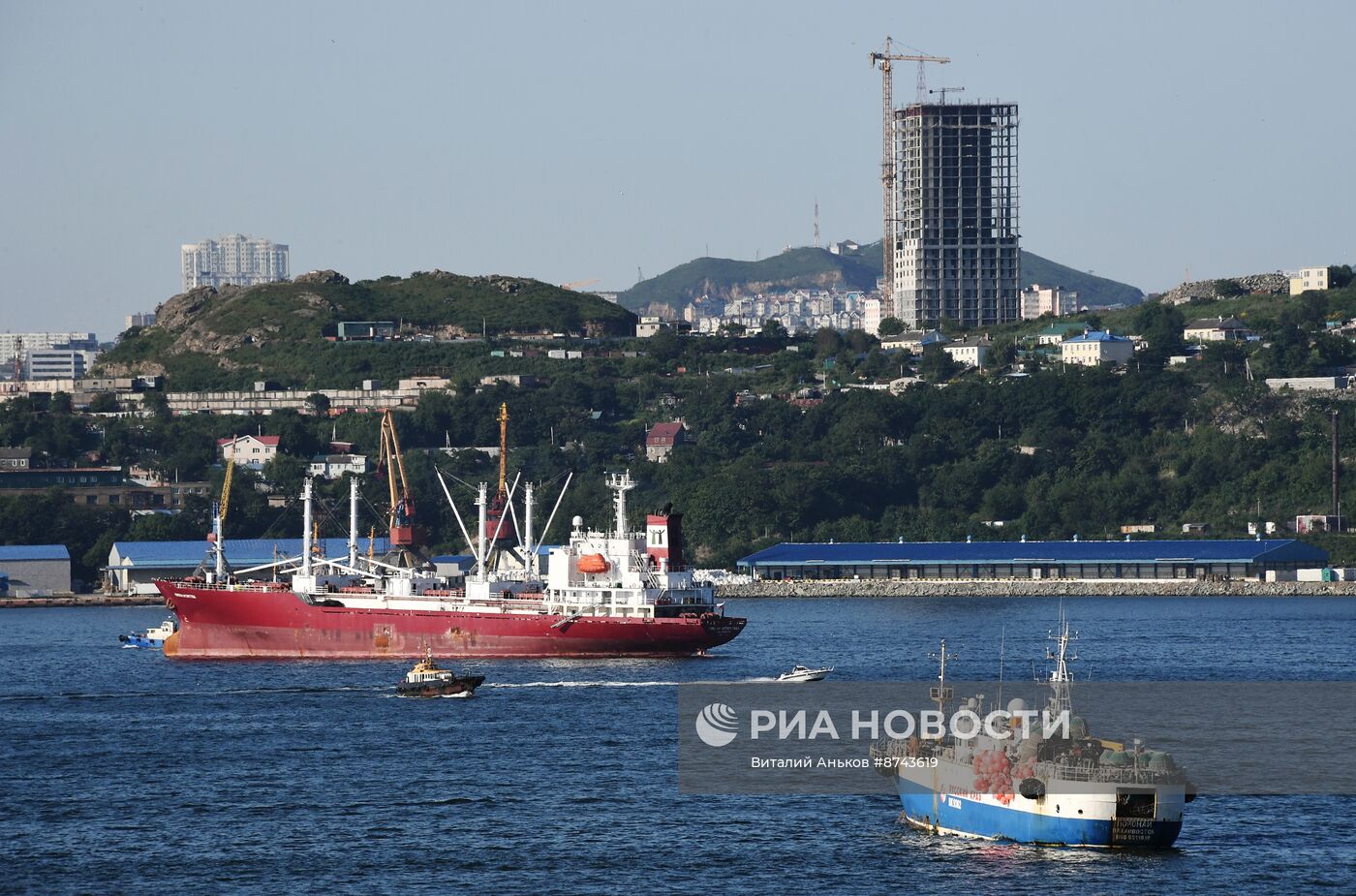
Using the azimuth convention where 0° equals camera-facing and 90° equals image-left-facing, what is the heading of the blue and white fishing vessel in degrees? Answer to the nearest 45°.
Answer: approximately 135°
